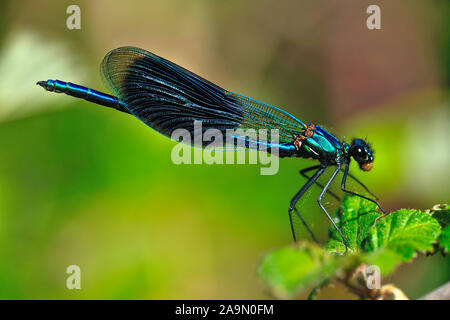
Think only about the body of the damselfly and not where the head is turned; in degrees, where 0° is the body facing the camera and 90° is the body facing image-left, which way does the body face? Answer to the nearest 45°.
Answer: approximately 270°
